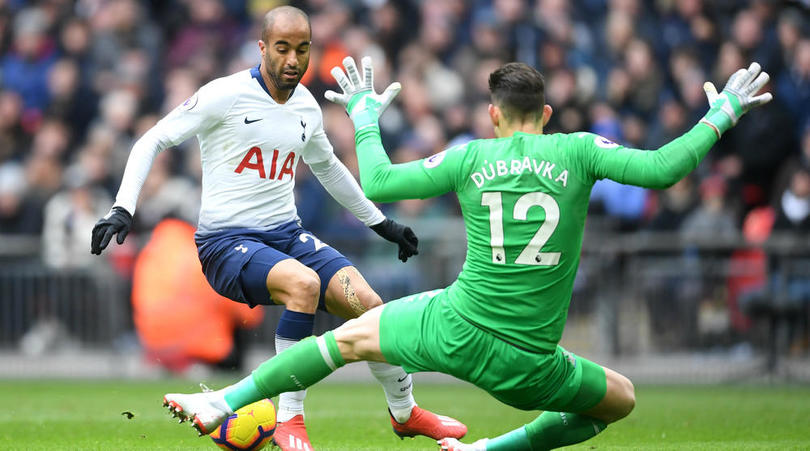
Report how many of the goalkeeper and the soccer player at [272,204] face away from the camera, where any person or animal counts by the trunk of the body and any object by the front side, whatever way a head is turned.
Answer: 1

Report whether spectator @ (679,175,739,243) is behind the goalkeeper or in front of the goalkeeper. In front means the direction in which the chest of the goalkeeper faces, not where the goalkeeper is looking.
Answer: in front

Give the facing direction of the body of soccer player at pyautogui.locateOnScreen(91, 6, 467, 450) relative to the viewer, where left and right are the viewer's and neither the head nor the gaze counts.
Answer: facing the viewer and to the right of the viewer

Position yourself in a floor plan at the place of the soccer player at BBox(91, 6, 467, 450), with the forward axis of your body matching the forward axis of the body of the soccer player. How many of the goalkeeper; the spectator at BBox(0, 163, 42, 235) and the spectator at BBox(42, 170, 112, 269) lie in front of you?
1

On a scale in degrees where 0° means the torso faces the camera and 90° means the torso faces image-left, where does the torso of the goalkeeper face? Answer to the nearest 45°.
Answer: approximately 180°

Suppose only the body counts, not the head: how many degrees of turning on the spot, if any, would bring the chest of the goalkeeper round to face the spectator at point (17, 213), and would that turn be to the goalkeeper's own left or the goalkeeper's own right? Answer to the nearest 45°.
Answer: approximately 45° to the goalkeeper's own left

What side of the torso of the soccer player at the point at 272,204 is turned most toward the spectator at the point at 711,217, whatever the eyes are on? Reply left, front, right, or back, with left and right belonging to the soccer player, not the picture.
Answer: back

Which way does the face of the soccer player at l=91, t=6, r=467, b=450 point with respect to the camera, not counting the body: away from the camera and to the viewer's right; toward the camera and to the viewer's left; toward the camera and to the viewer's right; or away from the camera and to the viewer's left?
toward the camera and to the viewer's right

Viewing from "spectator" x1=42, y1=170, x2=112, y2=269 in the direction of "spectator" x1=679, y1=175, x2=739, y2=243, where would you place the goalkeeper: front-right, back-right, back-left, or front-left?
front-right

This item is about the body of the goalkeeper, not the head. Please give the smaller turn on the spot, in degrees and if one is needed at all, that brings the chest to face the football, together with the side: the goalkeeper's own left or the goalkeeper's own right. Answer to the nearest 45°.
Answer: approximately 45° to the goalkeeper's own left

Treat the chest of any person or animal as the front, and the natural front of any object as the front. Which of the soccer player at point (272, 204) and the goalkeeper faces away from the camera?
the goalkeeper
